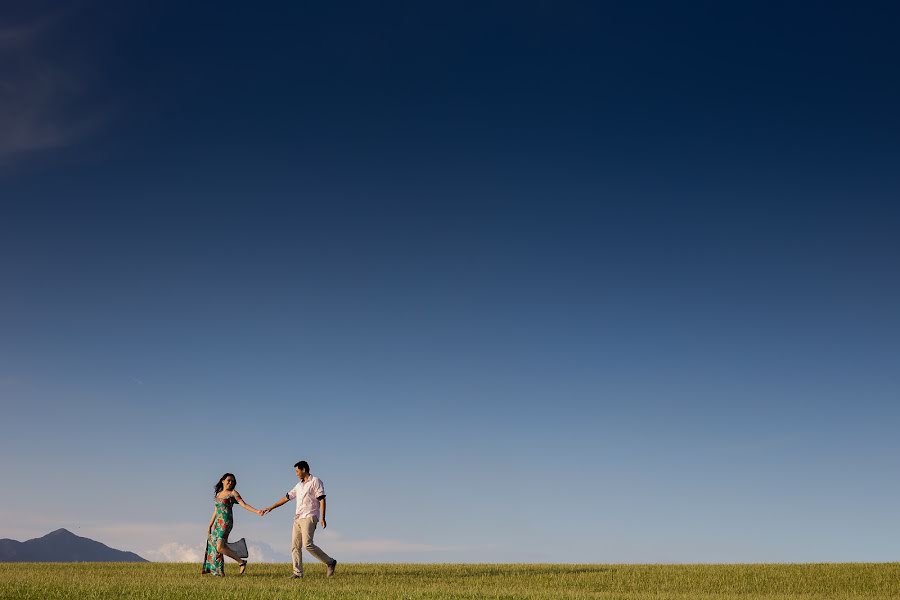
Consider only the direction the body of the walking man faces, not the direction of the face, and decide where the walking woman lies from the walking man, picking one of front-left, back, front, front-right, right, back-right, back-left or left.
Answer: right

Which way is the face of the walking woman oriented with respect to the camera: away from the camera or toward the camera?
toward the camera
